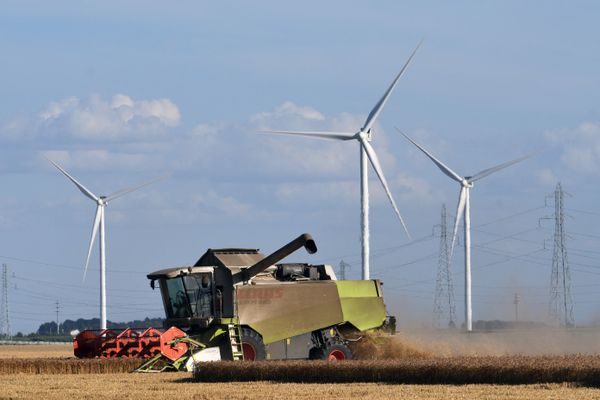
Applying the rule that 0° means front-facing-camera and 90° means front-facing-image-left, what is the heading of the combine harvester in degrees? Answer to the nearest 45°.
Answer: approximately 45°
